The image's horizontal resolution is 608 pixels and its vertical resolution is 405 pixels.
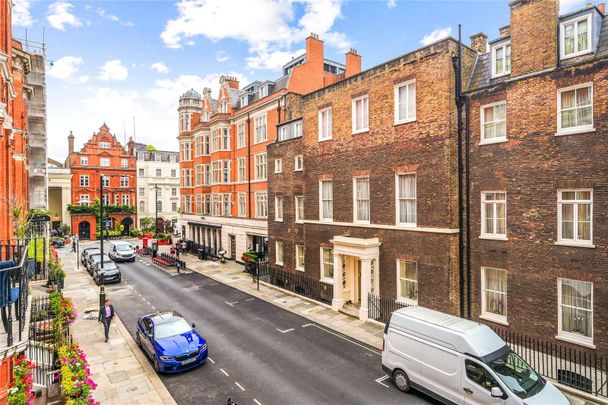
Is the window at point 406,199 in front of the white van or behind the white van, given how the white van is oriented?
behind

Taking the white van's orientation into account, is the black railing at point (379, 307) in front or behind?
behind

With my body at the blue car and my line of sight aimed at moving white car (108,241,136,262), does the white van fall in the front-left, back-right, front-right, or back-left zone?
back-right

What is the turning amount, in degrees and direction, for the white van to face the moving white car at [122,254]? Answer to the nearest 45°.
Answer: approximately 135° to its right

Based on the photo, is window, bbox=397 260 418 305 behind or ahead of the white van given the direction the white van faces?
behind

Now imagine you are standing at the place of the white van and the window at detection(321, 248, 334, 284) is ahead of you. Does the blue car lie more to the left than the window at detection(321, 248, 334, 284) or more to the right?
left

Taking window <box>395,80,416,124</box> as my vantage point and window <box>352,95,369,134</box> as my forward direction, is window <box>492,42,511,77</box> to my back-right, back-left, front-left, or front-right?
back-right

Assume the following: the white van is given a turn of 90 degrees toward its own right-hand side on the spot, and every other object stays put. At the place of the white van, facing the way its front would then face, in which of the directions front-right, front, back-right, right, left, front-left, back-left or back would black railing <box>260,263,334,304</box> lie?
right

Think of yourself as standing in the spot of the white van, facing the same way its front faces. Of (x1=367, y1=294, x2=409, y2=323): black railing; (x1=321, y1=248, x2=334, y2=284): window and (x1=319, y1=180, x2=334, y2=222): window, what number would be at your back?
3

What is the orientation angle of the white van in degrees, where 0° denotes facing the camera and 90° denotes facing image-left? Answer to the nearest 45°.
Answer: approximately 315°

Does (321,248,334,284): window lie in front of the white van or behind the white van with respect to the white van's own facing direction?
behind

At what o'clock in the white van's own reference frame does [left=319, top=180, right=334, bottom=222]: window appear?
The window is roughly at 6 o'clock from the white van.

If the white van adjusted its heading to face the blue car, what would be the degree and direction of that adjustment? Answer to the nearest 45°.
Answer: approximately 135° to its right
